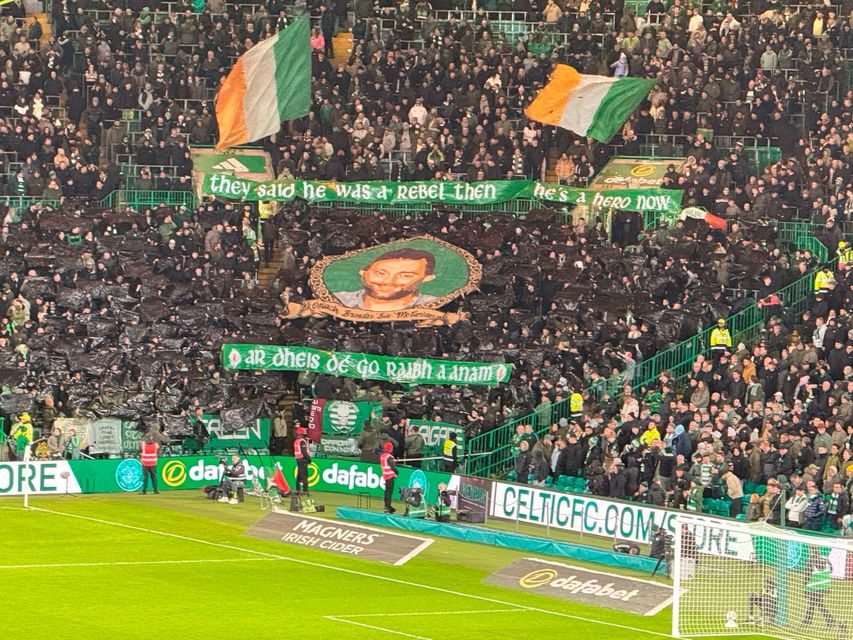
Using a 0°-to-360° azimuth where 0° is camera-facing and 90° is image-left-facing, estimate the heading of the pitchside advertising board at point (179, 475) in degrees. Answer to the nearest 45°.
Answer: approximately 0°

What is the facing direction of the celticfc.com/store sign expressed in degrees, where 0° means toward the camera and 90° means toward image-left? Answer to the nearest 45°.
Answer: approximately 45°

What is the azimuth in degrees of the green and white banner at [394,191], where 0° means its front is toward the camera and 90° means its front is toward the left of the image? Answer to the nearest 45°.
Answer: approximately 0°

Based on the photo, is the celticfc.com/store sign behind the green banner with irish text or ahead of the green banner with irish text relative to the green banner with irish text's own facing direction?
ahead

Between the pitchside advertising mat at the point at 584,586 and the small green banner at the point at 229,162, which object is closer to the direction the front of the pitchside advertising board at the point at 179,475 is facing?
the pitchside advertising mat

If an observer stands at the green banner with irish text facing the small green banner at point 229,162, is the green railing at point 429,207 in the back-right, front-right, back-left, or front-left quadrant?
front-right

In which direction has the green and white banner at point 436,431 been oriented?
toward the camera

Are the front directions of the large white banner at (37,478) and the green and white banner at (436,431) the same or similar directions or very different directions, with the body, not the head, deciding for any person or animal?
same or similar directions

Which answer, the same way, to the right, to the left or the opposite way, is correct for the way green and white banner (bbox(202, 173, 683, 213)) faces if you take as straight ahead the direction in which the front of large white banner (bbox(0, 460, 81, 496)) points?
the same way

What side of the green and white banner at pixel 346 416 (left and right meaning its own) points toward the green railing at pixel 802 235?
left

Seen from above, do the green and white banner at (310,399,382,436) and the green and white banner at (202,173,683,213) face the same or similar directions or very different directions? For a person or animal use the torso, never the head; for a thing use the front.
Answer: same or similar directions

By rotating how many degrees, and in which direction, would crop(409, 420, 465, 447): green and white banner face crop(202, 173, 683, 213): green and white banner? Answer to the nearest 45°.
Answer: approximately 180°

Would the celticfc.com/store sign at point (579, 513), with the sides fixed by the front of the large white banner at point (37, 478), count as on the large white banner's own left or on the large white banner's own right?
on the large white banner's own left

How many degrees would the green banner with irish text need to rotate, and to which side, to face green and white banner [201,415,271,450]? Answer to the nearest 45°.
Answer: approximately 90° to its right

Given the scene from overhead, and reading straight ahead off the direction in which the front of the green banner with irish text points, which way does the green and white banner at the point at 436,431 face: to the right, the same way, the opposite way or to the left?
the same way

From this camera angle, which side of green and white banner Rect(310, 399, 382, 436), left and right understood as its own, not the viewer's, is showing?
front

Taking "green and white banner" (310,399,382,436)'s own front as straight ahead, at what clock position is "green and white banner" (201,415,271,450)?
"green and white banner" (201,415,271,450) is roughly at 3 o'clock from "green and white banner" (310,399,382,436).
